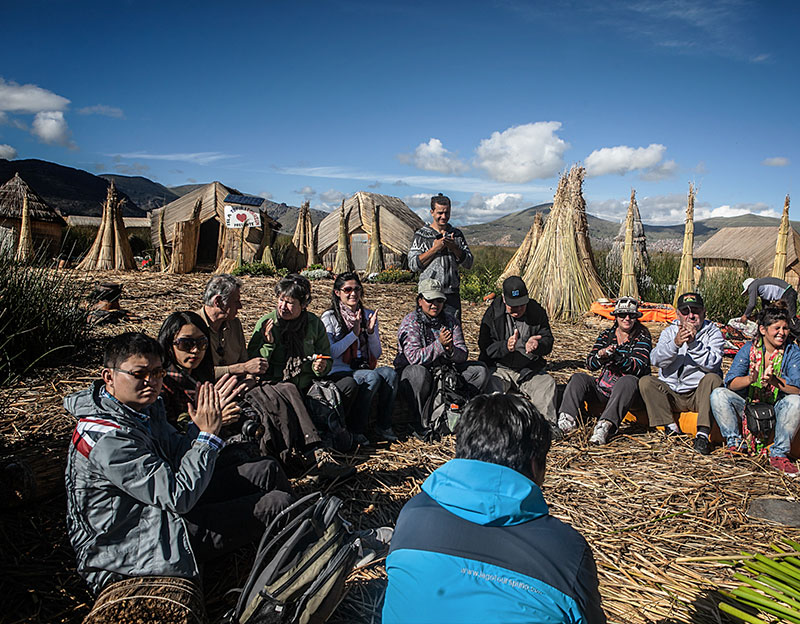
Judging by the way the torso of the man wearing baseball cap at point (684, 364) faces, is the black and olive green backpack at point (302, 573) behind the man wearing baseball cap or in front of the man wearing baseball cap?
in front

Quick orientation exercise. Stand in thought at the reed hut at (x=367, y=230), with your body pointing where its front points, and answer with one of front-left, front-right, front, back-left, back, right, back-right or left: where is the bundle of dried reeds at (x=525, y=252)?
front-left

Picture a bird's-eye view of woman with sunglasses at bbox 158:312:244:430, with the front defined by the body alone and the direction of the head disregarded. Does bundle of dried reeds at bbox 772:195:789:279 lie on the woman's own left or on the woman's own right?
on the woman's own left

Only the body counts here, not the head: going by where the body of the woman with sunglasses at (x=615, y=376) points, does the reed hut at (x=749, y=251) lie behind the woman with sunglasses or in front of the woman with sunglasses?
behind

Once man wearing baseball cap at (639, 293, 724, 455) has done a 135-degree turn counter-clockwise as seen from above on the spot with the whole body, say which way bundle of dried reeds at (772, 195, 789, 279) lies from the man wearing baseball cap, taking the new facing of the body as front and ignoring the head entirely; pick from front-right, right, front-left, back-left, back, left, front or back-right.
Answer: front-left

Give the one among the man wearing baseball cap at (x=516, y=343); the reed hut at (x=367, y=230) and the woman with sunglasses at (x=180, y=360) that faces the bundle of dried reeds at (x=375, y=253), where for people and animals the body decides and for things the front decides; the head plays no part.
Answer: the reed hut

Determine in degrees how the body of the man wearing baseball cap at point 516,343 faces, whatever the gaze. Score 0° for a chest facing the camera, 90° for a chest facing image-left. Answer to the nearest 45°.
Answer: approximately 0°

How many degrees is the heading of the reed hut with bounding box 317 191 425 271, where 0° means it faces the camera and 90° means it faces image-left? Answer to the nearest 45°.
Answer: approximately 0°

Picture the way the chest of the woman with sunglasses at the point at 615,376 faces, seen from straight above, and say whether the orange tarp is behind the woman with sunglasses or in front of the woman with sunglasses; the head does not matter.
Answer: behind

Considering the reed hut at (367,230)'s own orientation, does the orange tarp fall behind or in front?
in front

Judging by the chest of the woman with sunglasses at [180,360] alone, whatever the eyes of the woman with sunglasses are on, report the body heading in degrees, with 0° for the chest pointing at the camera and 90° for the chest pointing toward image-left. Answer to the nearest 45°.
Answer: approximately 315°

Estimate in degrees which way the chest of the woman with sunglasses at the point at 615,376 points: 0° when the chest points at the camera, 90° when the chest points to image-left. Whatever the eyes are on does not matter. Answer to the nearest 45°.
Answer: approximately 45°
